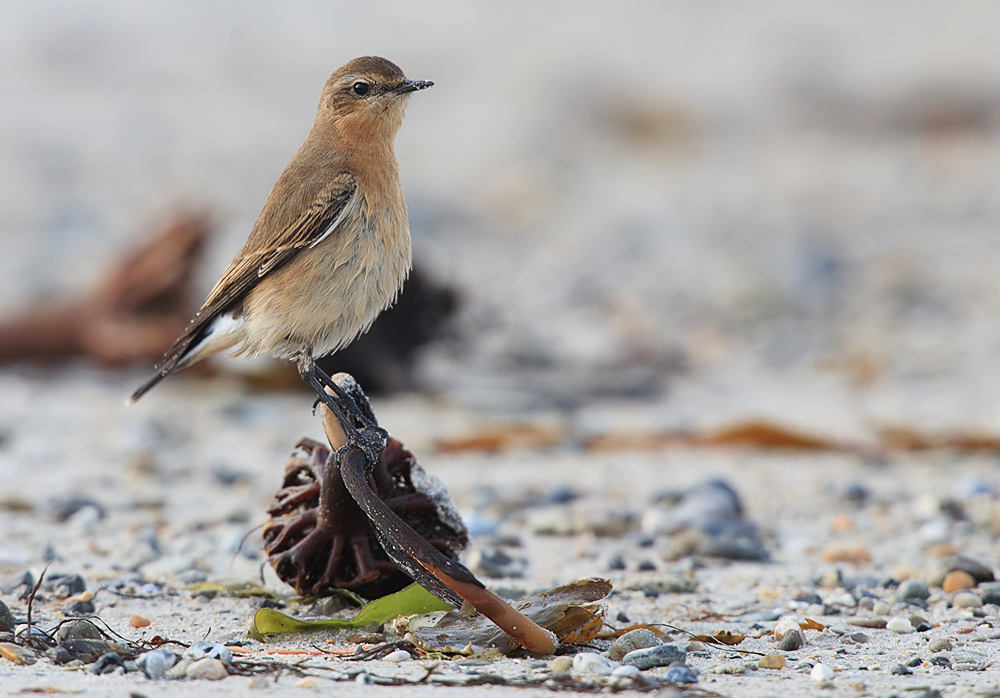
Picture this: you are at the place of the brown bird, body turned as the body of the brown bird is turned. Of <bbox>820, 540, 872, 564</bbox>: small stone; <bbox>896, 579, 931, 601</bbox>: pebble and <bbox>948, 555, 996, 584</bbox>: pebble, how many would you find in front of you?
3

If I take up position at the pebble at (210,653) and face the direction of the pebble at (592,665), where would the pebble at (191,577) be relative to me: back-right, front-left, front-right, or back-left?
back-left

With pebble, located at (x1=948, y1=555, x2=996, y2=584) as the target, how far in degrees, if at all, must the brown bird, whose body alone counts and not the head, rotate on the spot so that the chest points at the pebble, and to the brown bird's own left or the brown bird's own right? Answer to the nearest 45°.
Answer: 0° — it already faces it

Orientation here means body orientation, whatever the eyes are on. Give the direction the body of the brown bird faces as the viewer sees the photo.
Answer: to the viewer's right

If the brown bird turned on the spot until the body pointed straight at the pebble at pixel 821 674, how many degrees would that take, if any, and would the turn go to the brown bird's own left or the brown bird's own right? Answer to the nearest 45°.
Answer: approximately 45° to the brown bird's own right
